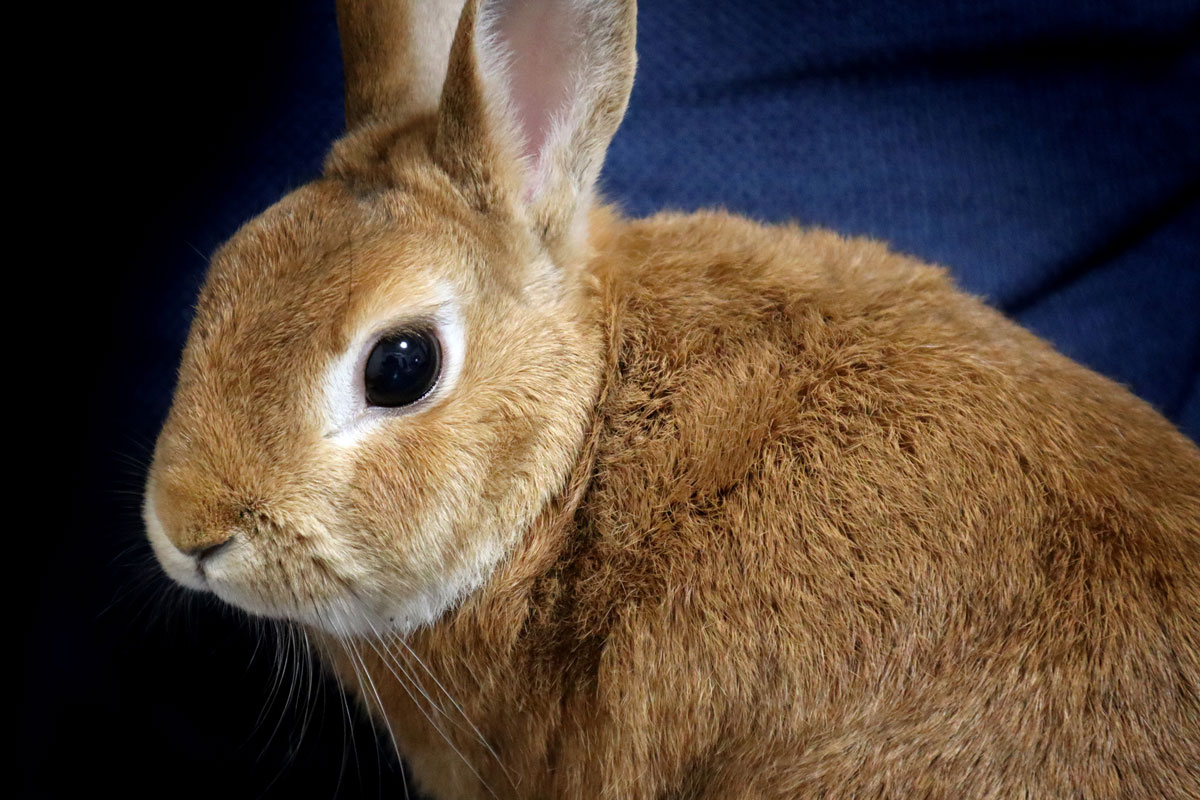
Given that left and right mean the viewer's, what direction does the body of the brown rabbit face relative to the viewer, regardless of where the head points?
facing to the left of the viewer
